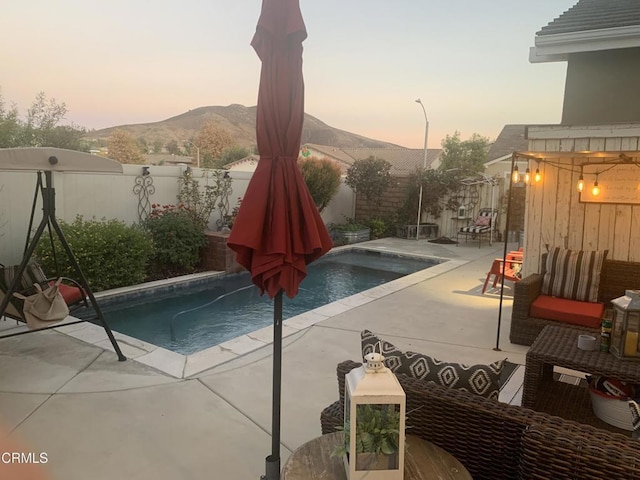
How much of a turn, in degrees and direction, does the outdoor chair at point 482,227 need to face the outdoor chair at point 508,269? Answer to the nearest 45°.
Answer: approximately 45° to its left

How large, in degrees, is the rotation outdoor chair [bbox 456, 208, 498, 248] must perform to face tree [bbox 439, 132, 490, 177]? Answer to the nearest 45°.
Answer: approximately 135° to its right

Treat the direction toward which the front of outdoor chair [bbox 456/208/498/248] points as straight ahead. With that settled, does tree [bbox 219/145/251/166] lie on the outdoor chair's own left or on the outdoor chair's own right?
on the outdoor chair's own right

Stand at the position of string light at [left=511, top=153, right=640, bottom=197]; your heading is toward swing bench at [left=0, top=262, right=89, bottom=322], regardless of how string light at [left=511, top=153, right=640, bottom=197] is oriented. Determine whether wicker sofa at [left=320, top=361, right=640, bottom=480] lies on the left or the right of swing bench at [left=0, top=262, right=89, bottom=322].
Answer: left

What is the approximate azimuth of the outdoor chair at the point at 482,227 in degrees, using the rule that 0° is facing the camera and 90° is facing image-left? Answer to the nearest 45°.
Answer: approximately 45°

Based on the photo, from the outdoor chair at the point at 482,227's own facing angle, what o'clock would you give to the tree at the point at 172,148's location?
The tree is roughly at 3 o'clock from the outdoor chair.

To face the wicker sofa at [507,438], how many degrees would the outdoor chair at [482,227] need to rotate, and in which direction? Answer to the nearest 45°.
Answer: approximately 45° to its left

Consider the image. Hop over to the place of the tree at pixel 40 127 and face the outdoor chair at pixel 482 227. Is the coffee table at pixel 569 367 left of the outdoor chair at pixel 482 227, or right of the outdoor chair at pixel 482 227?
right

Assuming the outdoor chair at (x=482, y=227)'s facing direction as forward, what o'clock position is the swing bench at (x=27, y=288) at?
The swing bench is roughly at 11 o'clock from the outdoor chair.

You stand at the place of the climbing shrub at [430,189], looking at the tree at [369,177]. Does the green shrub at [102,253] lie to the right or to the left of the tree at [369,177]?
left

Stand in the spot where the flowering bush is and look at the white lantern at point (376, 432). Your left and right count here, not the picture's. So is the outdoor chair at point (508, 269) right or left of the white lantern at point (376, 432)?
left
